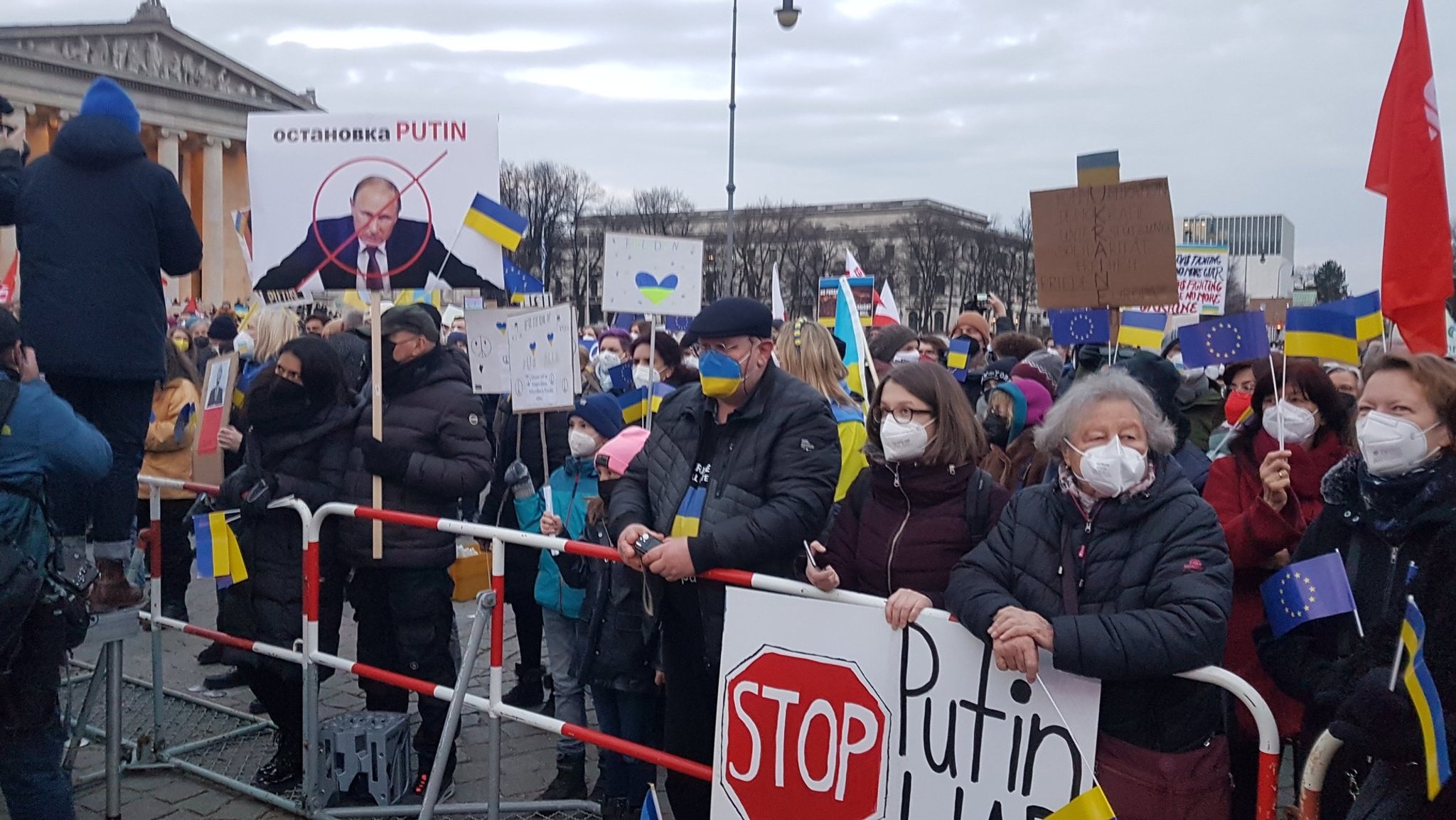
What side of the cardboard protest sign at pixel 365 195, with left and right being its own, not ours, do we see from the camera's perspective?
front

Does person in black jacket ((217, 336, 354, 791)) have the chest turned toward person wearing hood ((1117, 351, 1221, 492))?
no

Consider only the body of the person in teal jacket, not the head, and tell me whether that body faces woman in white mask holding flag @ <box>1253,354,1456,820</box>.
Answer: no

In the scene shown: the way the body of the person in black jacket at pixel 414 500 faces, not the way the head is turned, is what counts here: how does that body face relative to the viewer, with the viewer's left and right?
facing the viewer and to the left of the viewer

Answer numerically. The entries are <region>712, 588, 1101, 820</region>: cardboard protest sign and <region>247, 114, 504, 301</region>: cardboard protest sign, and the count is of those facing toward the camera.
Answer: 2

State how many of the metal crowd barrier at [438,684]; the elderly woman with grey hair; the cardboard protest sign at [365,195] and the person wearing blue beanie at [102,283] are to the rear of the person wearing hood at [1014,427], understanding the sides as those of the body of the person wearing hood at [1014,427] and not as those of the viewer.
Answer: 0

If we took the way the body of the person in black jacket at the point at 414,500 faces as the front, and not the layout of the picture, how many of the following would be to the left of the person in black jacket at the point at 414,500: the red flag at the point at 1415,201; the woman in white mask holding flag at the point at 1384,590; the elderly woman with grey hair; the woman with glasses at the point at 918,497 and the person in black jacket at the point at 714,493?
5

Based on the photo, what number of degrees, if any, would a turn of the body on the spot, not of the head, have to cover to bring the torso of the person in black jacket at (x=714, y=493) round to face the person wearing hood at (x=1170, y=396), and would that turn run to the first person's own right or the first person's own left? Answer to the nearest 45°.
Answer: approximately 135° to the first person's own left

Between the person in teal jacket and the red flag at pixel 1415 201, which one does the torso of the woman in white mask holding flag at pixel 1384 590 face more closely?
the person in teal jacket

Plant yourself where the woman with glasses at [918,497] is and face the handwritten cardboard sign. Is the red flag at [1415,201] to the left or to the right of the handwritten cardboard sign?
right

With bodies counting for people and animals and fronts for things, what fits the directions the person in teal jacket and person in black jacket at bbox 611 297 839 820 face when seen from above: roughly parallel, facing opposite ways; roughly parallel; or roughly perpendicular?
roughly parallel

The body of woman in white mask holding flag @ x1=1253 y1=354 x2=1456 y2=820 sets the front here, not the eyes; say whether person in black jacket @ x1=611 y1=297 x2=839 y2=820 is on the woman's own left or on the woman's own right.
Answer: on the woman's own right

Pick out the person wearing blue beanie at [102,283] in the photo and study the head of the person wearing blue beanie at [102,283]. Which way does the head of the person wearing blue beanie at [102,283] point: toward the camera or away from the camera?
away from the camera

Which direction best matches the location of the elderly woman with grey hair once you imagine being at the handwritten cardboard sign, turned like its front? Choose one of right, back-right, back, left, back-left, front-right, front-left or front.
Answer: front

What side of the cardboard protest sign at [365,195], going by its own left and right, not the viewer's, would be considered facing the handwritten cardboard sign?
left

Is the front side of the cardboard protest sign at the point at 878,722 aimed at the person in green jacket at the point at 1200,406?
no

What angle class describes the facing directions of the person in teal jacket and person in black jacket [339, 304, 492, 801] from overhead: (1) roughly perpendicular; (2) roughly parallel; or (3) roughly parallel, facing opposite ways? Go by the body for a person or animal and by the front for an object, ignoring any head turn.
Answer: roughly parallel

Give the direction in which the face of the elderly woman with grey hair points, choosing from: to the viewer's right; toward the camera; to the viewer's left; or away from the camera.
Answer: toward the camera

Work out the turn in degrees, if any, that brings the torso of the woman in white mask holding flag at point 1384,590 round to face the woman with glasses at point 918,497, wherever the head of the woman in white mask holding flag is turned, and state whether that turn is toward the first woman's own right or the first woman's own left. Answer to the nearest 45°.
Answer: approximately 45° to the first woman's own right

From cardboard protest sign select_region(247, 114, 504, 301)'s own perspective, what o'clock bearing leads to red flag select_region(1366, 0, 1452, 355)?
The red flag is roughly at 10 o'clock from the cardboard protest sign.
